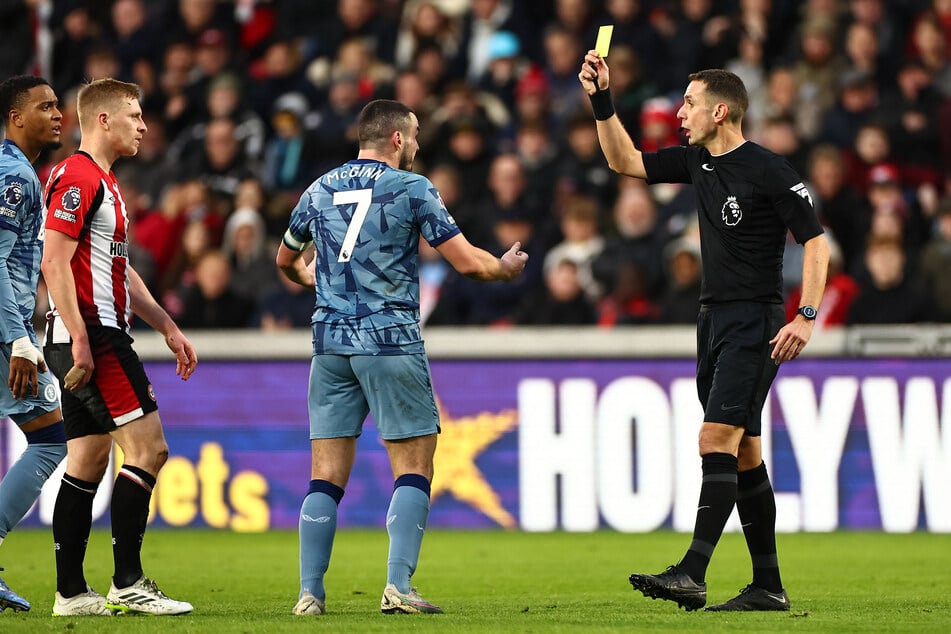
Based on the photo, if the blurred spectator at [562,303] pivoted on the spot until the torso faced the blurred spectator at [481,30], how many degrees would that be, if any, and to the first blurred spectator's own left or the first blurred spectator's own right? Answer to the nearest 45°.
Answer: approximately 180°

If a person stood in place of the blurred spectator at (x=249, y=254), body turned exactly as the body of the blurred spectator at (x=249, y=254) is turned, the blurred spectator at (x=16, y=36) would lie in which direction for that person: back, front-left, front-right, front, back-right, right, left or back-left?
back-right

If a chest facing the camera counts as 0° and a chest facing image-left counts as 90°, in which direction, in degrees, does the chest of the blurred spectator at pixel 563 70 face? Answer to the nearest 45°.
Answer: approximately 0°

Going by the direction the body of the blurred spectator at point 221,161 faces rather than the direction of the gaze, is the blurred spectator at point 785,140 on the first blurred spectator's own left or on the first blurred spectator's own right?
on the first blurred spectator's own left
